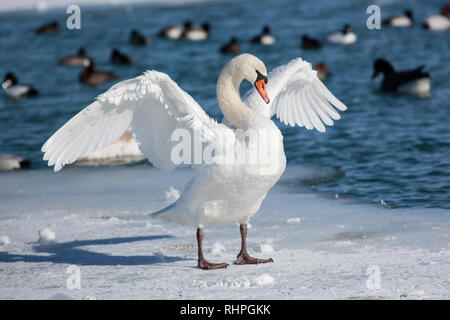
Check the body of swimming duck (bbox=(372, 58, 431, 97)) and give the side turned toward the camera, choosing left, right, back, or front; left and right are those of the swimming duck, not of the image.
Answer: left

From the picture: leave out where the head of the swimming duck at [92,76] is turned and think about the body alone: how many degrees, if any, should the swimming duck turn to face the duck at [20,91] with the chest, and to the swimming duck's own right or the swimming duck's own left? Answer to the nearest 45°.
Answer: approximately 45° to the swimming duck's own left

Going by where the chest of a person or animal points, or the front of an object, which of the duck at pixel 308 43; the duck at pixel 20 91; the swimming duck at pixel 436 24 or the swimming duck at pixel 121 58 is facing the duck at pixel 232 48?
the duck at pixel 308 43

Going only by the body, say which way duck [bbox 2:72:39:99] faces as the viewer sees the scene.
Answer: to the viewer's left

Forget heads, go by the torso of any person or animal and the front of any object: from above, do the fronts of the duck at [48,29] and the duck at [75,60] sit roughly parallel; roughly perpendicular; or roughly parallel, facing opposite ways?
roughly parallel

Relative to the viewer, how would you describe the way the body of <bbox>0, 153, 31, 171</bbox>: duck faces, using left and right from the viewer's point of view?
facing to the left of the viewer

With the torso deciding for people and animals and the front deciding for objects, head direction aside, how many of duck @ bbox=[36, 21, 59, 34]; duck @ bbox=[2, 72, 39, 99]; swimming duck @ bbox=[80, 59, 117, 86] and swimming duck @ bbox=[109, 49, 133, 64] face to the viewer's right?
1

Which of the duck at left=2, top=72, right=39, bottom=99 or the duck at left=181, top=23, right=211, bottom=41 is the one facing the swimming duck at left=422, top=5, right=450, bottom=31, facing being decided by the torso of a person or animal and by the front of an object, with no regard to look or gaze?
the duck at left=181, top=23, right=211, bottom=41
